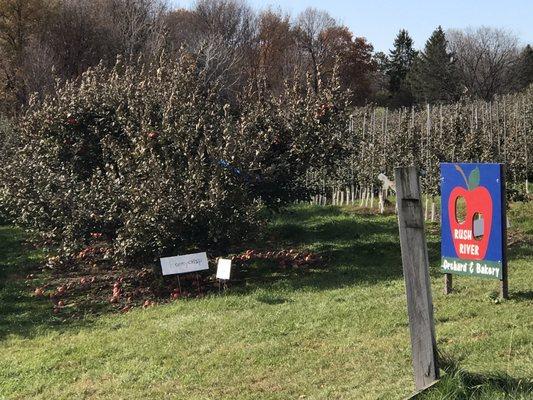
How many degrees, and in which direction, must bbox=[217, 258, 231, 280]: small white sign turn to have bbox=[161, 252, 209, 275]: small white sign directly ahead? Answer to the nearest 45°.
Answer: approximately 135° to its right

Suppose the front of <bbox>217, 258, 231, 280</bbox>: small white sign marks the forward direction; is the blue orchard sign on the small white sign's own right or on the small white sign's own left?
on the small white sign's own left

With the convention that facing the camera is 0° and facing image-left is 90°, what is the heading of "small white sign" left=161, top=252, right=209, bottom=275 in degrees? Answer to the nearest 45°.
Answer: approximately 0°

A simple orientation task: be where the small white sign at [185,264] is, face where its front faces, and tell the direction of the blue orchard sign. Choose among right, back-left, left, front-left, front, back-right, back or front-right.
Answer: front-left

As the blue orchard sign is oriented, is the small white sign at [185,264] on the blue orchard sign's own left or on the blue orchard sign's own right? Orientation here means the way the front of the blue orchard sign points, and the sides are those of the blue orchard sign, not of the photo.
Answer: on the blue orchard sign's own right

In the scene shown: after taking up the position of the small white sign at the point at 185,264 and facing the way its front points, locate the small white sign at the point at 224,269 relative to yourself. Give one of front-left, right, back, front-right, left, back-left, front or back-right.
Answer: front-left

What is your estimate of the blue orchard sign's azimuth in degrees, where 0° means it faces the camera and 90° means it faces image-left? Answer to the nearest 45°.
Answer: approximately 45°

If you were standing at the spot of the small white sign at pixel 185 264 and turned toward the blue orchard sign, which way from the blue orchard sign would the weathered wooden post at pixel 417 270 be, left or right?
right

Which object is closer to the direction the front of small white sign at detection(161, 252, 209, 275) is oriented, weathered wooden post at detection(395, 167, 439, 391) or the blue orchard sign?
the weathered wooden post

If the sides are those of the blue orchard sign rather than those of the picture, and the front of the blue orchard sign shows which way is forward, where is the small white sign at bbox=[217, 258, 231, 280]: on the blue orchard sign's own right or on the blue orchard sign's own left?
on the blue orchard sign's own right

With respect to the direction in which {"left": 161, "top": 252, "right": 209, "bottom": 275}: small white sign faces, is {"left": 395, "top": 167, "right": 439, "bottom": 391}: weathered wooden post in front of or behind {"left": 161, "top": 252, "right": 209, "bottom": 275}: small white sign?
in front
